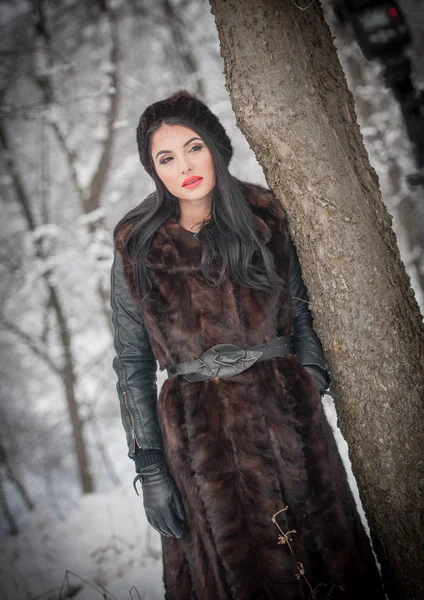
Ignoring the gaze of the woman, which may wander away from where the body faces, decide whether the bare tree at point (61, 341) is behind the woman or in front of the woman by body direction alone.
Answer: behind

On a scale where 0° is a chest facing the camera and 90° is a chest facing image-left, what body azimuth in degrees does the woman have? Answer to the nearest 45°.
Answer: approximately 0°
